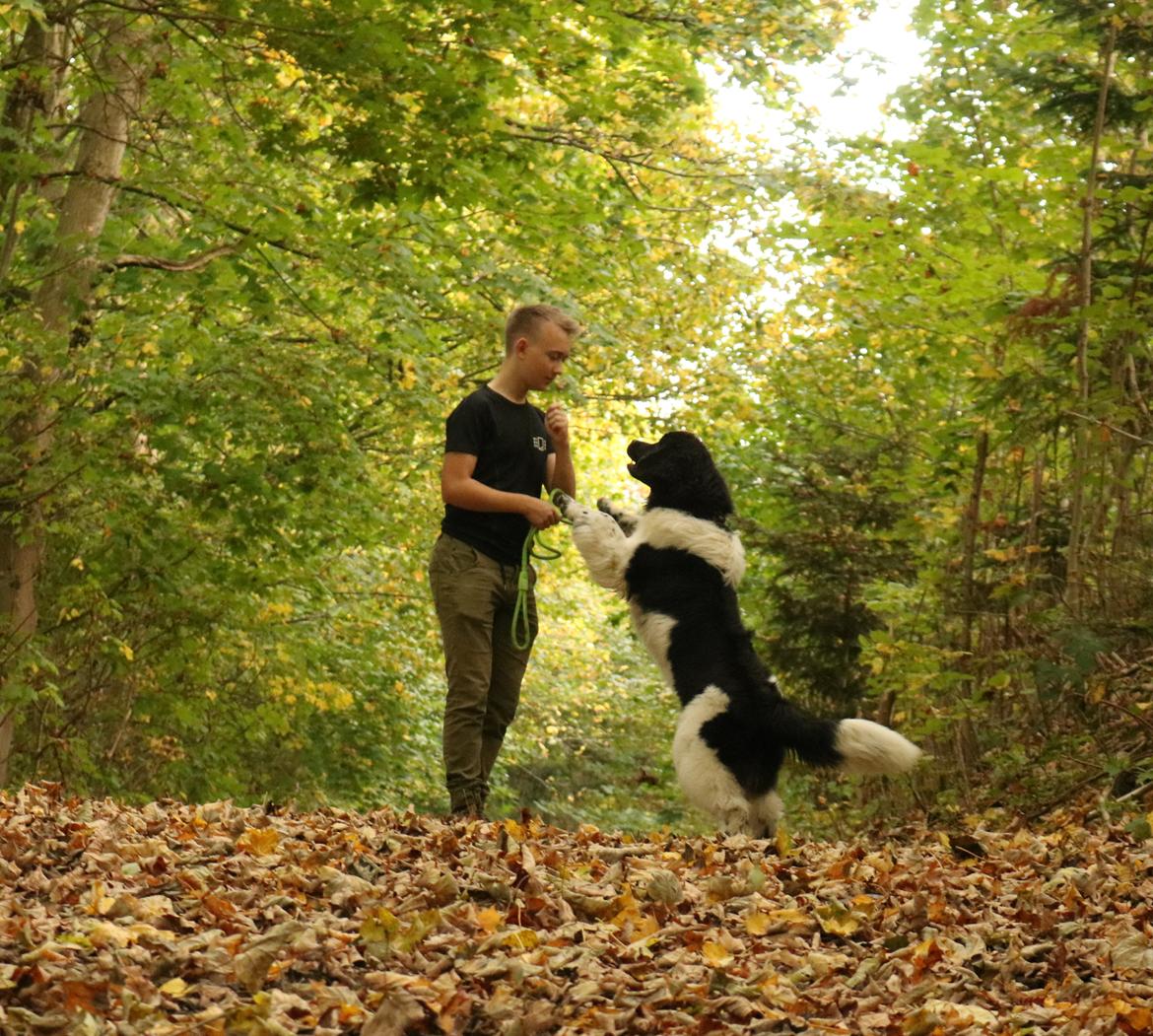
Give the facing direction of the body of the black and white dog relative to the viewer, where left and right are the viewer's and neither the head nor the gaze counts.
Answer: facing away from the viewer and to the left of the viewer

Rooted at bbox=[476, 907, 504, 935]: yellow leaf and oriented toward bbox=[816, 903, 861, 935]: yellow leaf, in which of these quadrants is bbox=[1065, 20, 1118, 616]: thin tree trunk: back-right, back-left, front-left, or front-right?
front-left

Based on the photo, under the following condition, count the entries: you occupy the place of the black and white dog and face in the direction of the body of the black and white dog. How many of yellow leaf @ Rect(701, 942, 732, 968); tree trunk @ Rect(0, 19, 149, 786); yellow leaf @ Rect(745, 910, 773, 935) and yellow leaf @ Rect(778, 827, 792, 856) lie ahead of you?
1

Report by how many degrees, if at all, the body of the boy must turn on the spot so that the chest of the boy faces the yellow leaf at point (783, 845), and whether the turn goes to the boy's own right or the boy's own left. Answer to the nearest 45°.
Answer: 0° — they already face it

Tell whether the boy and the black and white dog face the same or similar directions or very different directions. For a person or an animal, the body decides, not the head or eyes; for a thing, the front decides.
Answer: very different directions

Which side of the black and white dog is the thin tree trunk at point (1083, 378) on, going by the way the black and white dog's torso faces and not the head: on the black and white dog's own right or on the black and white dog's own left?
on the black and white dog's own right

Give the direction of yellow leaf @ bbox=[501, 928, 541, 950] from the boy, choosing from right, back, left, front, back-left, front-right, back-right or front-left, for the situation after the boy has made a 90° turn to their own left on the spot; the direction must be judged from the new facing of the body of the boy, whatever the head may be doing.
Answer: back-right

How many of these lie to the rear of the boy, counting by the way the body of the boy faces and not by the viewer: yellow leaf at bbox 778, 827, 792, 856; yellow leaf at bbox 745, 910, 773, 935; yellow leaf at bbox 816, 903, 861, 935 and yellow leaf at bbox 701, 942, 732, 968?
0

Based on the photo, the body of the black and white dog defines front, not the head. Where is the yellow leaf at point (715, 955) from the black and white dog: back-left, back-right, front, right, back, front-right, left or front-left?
back-left

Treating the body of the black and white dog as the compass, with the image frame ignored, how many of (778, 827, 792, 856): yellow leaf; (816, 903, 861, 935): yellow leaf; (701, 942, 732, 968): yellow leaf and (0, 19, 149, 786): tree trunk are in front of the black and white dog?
1

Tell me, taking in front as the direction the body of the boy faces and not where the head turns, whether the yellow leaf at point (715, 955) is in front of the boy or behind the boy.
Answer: in front
